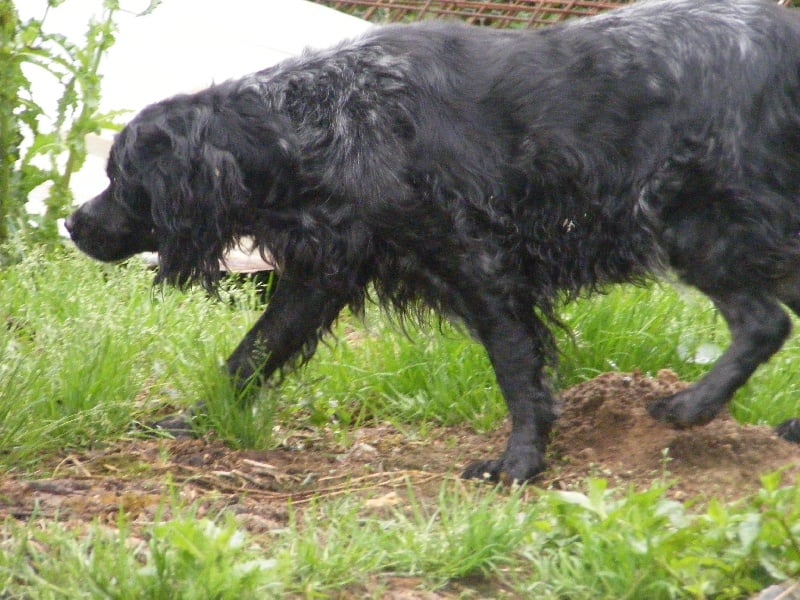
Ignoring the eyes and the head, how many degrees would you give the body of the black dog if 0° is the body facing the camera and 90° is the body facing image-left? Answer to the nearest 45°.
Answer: approximately 90°

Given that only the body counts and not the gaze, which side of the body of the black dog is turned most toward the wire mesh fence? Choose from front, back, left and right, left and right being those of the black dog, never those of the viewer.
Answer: right
